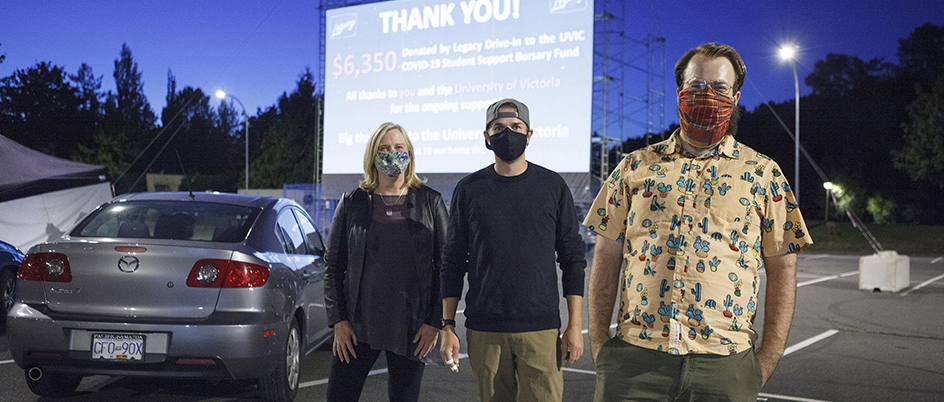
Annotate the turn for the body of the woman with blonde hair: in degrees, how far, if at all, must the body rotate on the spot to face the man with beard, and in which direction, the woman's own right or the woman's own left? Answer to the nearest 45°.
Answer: approximately 45° to the woman's own left

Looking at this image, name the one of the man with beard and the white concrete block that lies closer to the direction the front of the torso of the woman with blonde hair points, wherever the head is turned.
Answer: the man with beard

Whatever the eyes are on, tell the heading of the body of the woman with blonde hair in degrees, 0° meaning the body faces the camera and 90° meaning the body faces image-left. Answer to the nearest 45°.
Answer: approximately 0°

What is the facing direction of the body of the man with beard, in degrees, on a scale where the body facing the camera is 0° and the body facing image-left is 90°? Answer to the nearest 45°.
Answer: approximately 0°

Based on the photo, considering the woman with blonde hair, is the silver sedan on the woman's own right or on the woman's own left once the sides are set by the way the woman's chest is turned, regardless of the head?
on the woman's own right
